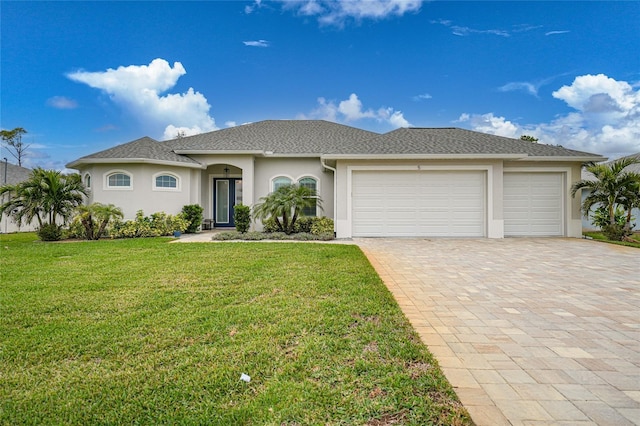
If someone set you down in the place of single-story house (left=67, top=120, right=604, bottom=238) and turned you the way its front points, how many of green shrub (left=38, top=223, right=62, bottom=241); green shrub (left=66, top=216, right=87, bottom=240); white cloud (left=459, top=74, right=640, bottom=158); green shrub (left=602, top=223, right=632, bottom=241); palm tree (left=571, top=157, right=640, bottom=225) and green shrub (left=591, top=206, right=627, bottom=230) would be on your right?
2

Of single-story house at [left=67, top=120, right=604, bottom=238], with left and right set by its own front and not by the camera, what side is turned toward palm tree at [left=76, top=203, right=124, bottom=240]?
right

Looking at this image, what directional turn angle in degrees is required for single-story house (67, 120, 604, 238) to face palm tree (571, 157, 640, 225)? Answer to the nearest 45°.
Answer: approximately 90° to its left

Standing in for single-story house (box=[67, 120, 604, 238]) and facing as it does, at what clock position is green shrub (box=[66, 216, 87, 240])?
The green shrub is roughly at 3 o'clock from the single-story house.

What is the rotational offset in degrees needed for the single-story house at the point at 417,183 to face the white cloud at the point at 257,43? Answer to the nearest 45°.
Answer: approximately 135° to its right

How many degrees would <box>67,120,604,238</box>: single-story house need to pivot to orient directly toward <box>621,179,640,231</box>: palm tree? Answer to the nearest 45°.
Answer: approximately 90° to its left

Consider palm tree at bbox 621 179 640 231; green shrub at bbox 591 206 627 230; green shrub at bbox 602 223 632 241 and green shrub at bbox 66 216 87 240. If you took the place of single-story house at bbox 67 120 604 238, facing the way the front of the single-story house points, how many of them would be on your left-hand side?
3

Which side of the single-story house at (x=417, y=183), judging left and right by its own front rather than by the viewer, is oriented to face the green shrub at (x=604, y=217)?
left

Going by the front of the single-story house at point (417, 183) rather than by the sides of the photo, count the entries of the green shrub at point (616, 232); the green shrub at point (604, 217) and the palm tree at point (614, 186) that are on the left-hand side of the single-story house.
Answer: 3

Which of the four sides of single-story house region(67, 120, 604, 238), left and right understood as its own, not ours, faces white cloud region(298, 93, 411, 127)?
back

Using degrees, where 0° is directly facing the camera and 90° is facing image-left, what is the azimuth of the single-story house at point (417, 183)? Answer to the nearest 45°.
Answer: approximately 0°

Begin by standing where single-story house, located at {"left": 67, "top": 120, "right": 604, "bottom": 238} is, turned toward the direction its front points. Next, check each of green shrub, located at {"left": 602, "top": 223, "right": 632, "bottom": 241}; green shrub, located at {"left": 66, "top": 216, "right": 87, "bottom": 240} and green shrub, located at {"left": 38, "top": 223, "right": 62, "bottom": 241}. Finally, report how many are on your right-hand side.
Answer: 2
